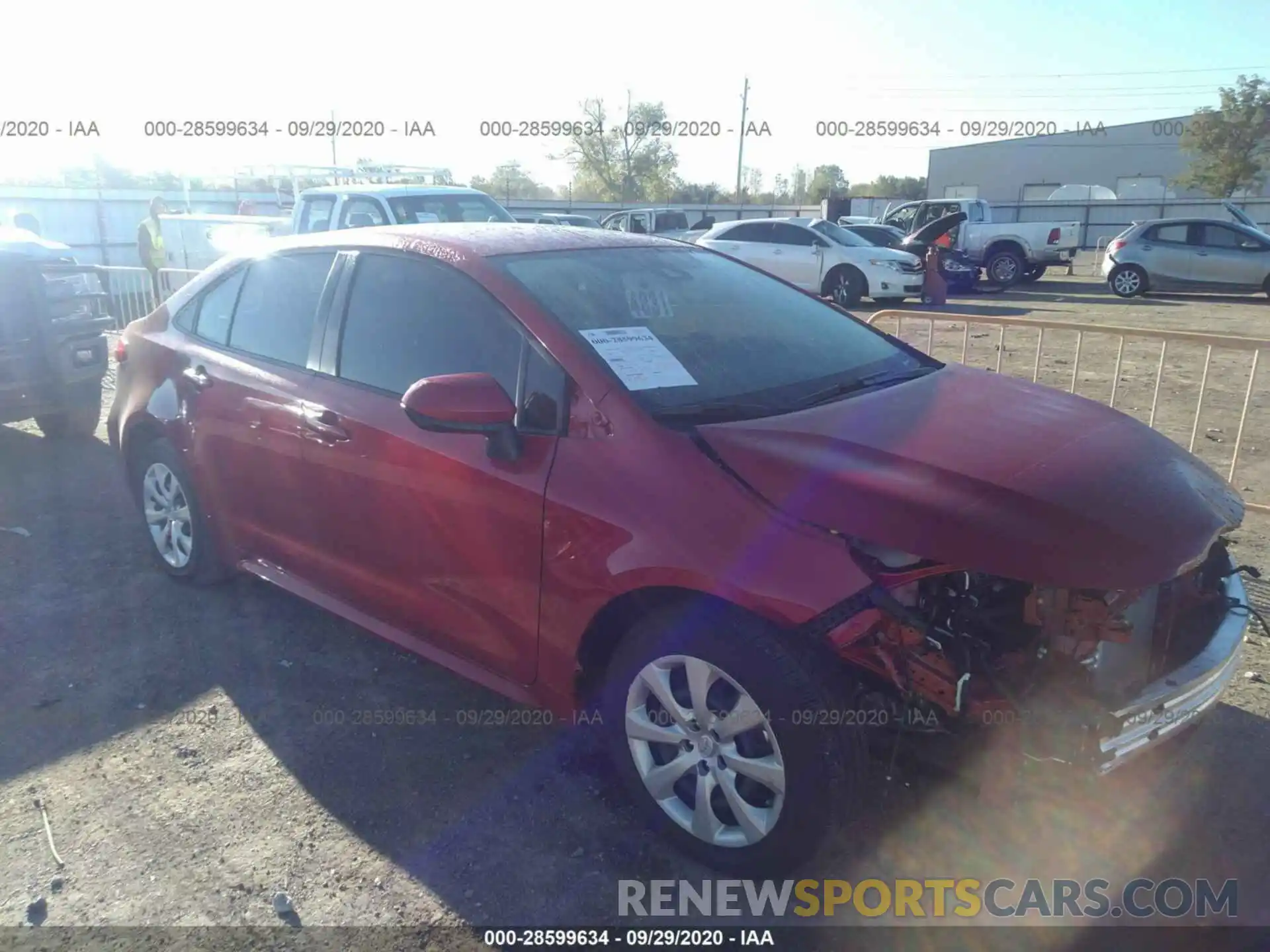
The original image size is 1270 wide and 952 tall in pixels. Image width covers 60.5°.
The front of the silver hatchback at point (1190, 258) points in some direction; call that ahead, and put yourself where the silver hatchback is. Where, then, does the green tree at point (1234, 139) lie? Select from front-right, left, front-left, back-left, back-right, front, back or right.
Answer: left

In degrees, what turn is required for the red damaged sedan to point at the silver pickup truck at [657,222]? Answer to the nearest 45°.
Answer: approximately 135° to its left

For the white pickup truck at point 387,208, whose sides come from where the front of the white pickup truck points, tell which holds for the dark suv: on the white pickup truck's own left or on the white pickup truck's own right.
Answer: on the white pickup truck's own right

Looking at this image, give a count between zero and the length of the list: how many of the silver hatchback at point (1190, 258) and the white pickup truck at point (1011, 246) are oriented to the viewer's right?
1

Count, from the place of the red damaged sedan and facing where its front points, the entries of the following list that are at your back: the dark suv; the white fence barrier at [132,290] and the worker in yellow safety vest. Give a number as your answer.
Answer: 3

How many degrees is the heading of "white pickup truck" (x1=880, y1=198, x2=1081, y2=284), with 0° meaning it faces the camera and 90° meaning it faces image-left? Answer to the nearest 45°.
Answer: approximately 135°

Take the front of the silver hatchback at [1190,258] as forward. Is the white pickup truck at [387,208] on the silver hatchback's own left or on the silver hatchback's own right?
on the silver hatchback's own right

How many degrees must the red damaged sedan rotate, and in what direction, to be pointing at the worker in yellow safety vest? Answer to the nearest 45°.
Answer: approximately 180°

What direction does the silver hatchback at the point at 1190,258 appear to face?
to the viewer's right

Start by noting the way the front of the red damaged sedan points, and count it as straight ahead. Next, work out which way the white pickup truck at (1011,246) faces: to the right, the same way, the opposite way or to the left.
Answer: the opposite way
